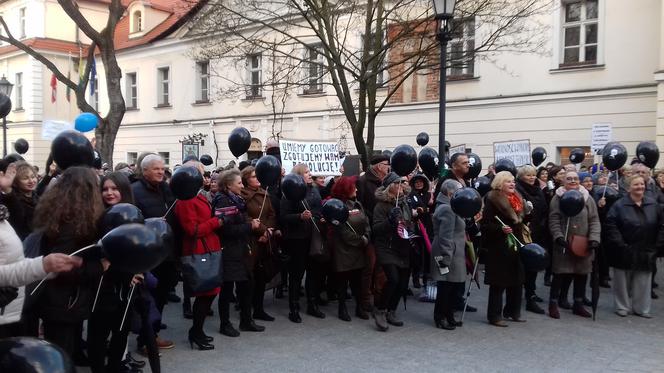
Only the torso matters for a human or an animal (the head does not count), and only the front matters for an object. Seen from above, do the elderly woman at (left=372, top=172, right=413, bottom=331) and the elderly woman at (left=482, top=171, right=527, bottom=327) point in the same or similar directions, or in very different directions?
same or similar directions

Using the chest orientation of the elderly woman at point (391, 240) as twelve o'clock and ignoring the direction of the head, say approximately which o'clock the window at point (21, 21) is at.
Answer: The window is roughly at 6 o'clock from the elderly woman.

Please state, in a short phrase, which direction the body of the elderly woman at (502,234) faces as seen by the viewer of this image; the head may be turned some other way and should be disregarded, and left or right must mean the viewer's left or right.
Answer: facing the viewer and to the right of the viewer

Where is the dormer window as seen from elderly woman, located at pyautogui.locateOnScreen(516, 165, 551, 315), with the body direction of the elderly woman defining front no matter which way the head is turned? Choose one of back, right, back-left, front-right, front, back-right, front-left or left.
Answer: back

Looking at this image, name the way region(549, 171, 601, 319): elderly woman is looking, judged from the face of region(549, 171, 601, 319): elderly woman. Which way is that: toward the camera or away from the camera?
toward the camera

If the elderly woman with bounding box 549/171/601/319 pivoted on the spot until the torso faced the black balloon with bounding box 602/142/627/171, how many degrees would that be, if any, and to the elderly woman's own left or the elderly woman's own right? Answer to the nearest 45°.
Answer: approximately 180°

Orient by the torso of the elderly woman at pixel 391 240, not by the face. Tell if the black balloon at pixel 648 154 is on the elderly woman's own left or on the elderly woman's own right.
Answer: on the elderly woman's own left

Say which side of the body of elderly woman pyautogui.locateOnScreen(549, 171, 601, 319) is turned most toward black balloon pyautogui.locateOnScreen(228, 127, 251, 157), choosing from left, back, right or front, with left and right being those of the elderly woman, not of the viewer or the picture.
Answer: right

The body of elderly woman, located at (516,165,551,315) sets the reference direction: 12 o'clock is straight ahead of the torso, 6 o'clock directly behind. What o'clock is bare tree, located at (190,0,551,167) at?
The bare tree is roughly at 6 o'clock from the elderly woman.

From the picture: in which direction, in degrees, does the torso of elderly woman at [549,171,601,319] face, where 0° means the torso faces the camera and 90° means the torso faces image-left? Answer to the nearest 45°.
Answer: approximately 0°

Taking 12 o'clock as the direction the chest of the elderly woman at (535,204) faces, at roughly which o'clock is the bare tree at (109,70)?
The bare tree is roughly at 5 o'clock from the elderly woman.

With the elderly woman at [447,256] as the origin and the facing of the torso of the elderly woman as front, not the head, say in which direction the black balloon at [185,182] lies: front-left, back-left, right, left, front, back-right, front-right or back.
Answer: back-right
